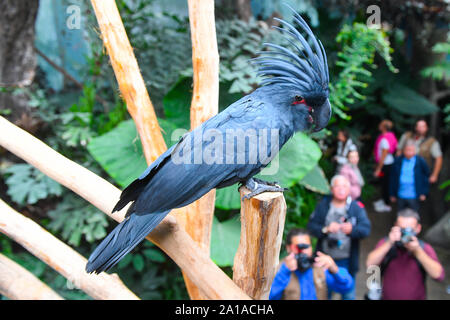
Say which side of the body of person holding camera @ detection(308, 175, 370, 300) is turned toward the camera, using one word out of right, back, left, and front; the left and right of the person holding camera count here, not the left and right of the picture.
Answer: front

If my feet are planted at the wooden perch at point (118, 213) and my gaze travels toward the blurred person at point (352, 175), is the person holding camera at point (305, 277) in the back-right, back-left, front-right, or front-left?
front-right

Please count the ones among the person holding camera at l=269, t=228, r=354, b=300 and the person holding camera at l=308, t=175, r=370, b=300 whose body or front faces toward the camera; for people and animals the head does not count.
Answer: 2

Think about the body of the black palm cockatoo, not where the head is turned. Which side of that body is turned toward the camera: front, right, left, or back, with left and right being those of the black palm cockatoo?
right

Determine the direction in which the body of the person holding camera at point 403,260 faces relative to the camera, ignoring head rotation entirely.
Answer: toward the camera

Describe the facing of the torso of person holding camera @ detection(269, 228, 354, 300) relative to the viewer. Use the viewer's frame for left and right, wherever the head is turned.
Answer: facing the viewer

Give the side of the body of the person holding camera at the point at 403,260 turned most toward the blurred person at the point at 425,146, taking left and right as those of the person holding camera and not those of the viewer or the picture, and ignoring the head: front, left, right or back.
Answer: back

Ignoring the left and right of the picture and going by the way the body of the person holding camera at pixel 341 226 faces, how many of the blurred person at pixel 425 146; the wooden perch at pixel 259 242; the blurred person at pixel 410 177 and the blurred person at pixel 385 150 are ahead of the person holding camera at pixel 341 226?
1

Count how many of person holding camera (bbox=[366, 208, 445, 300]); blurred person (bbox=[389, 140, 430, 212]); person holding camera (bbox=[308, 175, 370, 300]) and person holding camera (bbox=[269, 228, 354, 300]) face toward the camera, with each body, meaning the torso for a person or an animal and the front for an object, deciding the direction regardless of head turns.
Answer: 4

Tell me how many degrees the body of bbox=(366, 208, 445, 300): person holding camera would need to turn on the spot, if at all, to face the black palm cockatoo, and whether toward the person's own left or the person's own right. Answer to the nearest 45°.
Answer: approximately 45° to the person's own right

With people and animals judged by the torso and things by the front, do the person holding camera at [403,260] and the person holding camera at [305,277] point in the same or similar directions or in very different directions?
same or similar directions

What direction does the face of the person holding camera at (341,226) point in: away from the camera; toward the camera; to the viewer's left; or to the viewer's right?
toward the camera

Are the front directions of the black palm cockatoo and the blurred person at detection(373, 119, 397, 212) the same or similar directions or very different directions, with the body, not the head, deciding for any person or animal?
very different directions
